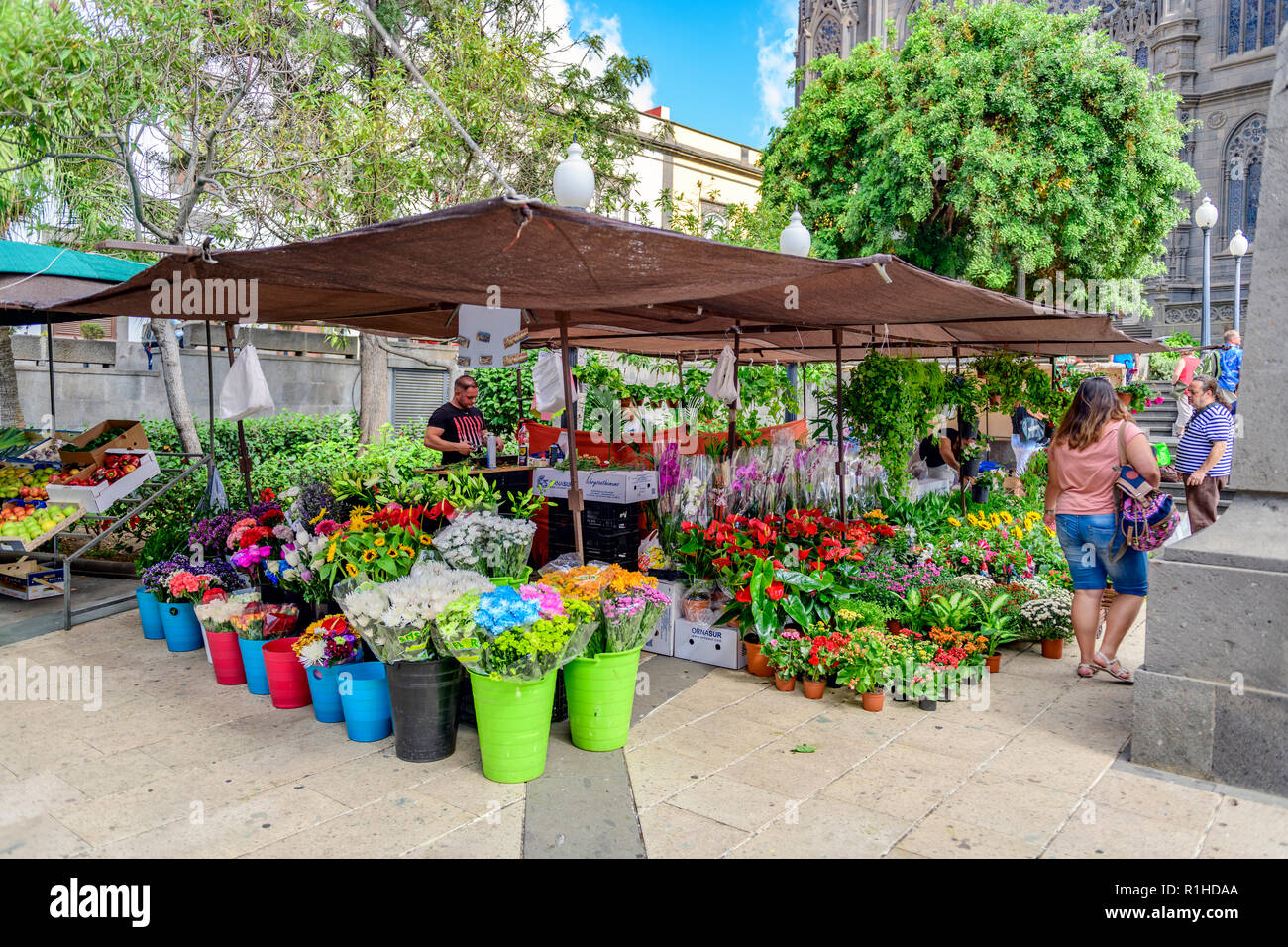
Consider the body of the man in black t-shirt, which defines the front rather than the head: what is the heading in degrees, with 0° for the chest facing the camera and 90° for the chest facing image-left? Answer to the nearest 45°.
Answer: approximately 315°

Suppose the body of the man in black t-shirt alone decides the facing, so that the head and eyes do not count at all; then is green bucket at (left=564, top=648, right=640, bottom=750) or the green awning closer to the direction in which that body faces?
the green bucket

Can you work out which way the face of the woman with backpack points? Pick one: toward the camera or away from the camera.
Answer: away from the camera

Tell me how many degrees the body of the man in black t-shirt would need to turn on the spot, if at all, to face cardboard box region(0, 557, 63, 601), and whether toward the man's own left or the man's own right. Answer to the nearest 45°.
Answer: approximately 135° to the man's own right

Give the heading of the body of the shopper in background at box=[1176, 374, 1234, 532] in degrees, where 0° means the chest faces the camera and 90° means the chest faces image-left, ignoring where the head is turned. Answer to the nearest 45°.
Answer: approximately 90°

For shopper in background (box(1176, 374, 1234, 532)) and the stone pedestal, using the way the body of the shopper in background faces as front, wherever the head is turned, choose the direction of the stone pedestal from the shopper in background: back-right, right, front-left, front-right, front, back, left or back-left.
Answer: left

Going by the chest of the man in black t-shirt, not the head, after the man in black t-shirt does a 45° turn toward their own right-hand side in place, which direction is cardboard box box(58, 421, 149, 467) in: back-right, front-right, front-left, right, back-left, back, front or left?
right
